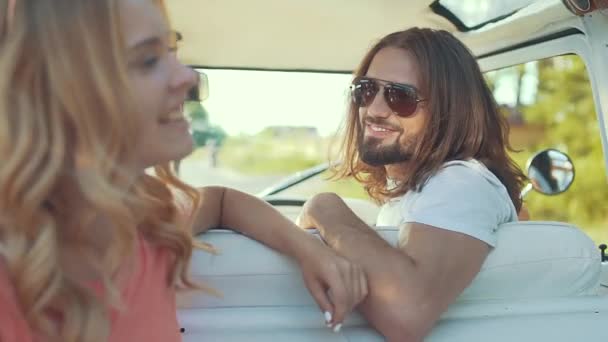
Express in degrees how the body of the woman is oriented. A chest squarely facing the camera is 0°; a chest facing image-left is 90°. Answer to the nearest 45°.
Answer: approximately 270°

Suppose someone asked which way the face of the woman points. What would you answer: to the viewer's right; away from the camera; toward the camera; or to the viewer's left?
to the viewer's right

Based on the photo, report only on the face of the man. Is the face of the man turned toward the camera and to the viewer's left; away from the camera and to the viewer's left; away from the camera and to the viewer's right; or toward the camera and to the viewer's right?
toward the camera and to the viewer's left

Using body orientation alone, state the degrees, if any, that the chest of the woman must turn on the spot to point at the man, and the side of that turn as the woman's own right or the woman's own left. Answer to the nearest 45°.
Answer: approximately 45° to the woman's own left
